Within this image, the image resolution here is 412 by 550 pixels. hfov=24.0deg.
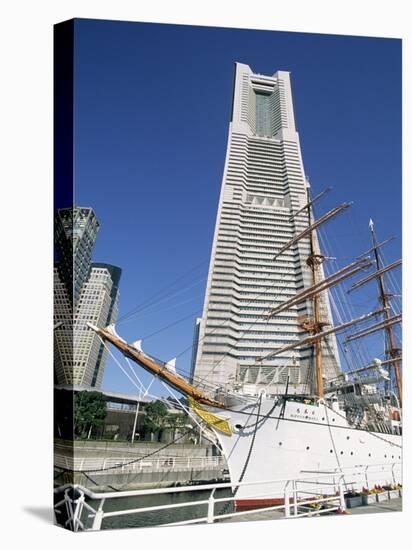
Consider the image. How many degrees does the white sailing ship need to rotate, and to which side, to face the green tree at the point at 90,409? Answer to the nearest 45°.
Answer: approximately 45° to its right

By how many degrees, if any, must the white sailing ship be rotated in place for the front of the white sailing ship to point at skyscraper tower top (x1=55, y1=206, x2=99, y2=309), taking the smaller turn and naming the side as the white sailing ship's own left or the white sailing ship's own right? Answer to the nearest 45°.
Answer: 0° — it already faces it

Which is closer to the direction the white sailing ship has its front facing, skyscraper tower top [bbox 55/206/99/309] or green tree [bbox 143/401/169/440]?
the green tree
